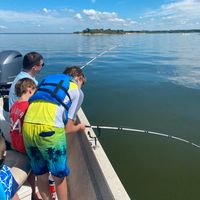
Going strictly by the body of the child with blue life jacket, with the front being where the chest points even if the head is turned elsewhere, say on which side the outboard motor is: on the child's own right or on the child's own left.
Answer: on the child's own left

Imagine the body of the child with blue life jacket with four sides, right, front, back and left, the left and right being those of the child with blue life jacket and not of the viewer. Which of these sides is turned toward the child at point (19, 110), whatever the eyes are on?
left

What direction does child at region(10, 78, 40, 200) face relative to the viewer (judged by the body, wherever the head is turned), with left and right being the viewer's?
facing away from the viewer and to the right of the viewer

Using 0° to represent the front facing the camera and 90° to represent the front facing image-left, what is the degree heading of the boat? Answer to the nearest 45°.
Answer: approximately 0°

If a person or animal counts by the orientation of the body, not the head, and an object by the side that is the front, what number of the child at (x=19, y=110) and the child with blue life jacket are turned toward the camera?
0

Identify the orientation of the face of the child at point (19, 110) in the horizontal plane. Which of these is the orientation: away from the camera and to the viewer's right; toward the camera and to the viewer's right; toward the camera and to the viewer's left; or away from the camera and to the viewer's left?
away from the camera and to the viewer's right

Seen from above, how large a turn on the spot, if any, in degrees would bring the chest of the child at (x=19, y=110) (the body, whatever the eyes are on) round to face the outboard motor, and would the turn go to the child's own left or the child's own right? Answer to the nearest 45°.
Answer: approximately 45° to the child's own left

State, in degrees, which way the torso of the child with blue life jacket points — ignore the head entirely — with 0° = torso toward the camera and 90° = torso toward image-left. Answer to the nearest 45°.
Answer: approximately 225°
